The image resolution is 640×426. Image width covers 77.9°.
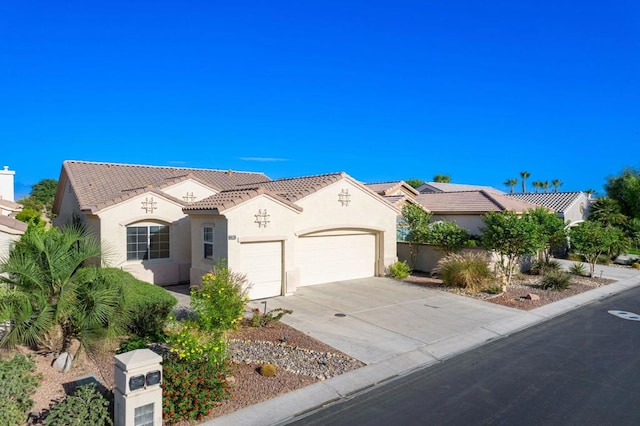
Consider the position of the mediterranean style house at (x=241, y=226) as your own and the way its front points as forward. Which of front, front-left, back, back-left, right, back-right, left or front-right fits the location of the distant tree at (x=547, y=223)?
front-left

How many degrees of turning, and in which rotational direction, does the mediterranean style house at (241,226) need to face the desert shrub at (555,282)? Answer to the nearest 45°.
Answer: approximately 45° to its left

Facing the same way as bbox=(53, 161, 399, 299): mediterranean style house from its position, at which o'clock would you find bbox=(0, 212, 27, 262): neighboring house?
The neighboring house is roughly at 3 o'clock from the mediterranean style house.

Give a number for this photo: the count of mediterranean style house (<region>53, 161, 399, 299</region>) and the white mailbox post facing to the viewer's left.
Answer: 0

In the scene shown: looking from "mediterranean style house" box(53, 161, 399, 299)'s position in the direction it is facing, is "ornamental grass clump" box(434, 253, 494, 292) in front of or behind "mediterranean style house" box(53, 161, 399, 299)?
in front

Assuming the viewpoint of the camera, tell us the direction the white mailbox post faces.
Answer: facing the viewer and to the right of the viewer

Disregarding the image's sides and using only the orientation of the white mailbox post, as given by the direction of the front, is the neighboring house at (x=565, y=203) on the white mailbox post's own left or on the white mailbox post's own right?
on the white mailbox post's own left

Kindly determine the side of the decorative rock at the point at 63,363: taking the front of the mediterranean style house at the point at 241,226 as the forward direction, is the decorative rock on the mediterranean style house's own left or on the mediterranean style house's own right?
on the mediterranean style house's own right
